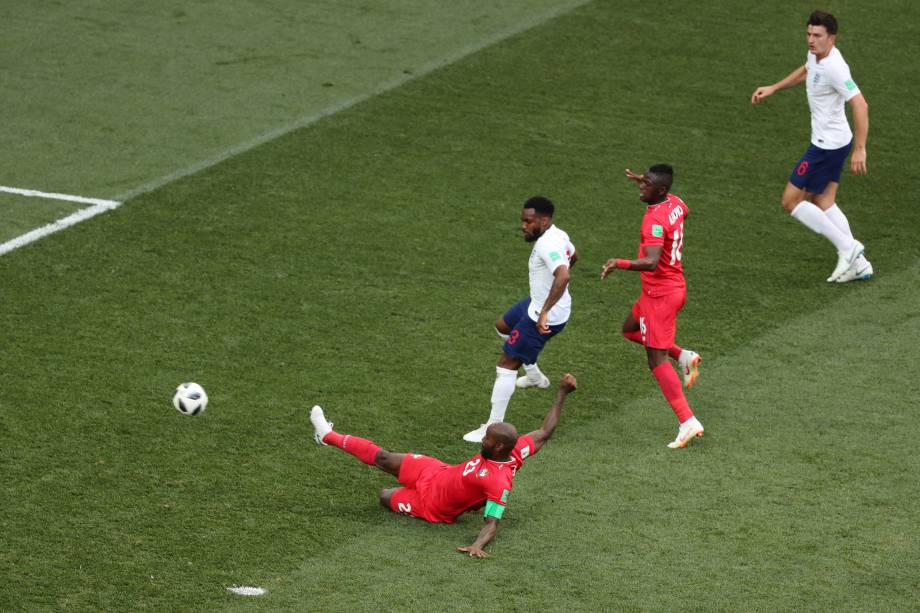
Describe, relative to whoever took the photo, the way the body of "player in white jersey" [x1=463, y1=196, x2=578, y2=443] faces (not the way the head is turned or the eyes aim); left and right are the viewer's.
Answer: facing to the left of the viewer

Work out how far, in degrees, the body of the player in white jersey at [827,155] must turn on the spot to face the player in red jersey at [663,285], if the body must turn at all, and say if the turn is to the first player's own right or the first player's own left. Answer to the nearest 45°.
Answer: approximately 45° to the first player's own left

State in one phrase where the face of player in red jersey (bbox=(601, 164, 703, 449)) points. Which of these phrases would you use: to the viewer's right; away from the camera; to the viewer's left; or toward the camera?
to the viewer's left

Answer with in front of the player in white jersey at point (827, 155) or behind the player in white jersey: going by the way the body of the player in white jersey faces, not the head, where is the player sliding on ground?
in front

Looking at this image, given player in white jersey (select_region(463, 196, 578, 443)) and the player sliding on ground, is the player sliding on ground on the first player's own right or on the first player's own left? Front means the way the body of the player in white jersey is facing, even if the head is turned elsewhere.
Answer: on the first player's own left

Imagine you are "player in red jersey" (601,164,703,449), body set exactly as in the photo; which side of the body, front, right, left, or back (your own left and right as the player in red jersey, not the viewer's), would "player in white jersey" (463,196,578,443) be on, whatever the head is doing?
front

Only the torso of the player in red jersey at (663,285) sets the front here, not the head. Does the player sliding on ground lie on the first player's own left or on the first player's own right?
on the first player's own left

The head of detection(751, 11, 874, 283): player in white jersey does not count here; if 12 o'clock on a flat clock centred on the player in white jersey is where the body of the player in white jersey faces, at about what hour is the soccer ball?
The soccer ball is roughly at 12 o'clock from the player in white jersey.

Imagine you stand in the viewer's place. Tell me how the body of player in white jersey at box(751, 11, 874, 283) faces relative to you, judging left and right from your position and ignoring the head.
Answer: facing the viewer and to the left of the viewer

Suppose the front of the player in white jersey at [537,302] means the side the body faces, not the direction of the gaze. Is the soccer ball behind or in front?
in front
